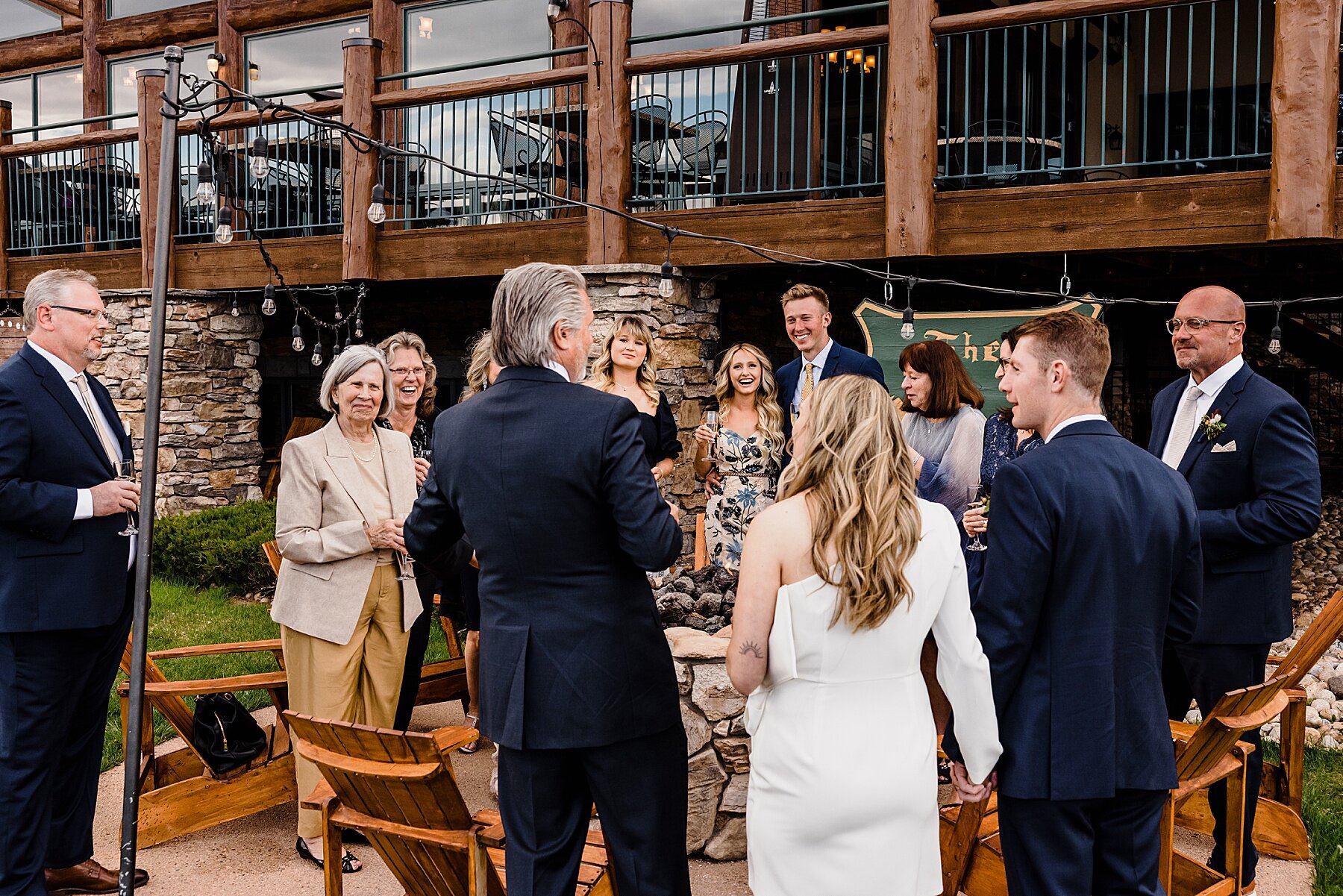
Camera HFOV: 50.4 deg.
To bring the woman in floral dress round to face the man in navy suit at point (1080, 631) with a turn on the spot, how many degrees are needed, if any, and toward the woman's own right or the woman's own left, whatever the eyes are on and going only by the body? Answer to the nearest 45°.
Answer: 0° — they already face them

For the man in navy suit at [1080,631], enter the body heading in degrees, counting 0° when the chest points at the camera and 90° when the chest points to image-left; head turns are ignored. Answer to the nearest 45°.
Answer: approximately 135°

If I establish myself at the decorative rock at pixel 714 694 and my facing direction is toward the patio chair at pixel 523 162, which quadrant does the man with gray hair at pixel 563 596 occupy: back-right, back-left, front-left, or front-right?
back-left

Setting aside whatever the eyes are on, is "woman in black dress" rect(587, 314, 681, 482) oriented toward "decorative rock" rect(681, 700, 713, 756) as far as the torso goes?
yes

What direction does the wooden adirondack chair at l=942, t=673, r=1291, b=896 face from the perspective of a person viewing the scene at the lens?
facing away from the viewer and to the left of the viewer

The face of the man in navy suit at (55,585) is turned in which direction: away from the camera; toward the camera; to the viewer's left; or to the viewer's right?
to the viewer's right

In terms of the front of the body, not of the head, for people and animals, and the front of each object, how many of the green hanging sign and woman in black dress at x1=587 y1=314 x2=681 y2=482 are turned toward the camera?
2

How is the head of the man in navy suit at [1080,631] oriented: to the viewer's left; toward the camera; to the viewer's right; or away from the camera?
to the viewer's left
